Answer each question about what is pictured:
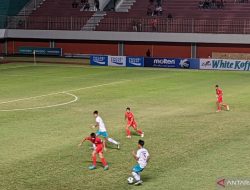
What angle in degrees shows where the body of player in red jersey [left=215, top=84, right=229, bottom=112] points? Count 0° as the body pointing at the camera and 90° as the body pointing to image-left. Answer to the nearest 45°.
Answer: approximately 90°

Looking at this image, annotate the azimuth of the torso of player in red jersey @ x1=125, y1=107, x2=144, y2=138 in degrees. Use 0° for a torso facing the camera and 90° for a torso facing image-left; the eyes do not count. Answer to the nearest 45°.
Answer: approximately 45°

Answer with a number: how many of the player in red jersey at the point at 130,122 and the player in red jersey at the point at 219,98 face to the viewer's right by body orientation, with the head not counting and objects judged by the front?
0

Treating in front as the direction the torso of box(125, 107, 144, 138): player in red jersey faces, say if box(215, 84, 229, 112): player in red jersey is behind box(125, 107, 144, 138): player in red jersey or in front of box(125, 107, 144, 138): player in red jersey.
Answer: behind

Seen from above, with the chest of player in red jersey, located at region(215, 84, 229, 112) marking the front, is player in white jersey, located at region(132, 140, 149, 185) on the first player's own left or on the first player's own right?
on the first player's own left

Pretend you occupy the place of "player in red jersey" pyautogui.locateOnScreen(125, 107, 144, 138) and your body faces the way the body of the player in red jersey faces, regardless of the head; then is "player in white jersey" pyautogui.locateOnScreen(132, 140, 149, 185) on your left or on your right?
on your left

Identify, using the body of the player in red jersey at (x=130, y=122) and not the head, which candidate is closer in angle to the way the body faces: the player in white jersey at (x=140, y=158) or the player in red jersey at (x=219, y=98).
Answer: the player in white jersey

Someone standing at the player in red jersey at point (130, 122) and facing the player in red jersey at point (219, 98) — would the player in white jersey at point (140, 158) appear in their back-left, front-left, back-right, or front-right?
back-right
